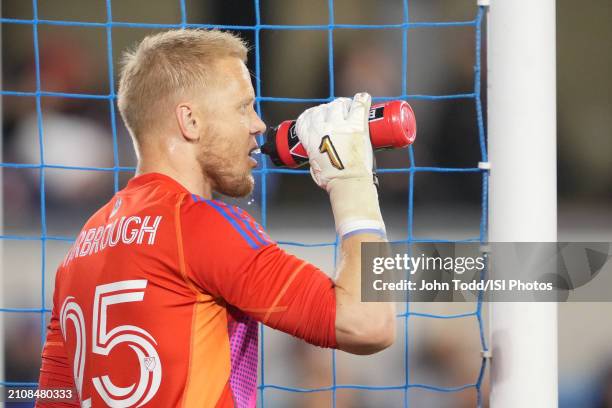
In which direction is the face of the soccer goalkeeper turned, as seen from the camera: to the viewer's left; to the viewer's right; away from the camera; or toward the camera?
to the viewer's right

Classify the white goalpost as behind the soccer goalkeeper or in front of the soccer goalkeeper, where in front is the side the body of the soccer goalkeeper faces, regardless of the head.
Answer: in front

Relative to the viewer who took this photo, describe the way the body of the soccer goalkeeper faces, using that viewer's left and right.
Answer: facing away from the viewer and to the right of the viewer
